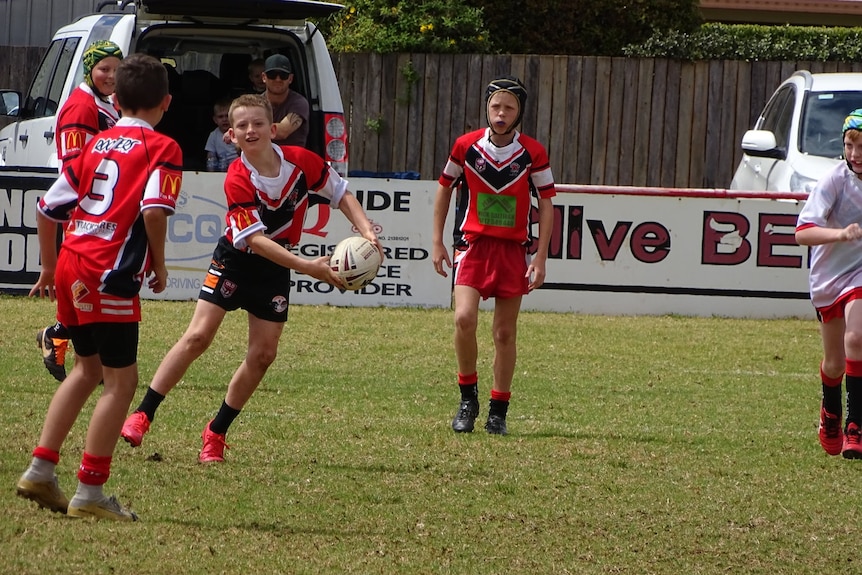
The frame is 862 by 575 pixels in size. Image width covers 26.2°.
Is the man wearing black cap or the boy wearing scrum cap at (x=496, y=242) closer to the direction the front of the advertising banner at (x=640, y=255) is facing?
the boy wearing scrum cap

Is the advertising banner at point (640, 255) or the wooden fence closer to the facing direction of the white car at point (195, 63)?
the wooden fence

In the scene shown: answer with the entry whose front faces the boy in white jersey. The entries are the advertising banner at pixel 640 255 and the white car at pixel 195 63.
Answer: the advertising banner

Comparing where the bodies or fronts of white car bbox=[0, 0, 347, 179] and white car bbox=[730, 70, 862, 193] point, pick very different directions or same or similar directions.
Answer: very different directions

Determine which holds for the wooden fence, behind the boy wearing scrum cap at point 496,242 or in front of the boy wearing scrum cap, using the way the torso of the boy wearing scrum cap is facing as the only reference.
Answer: behind

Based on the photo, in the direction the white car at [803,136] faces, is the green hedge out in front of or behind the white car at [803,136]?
behind

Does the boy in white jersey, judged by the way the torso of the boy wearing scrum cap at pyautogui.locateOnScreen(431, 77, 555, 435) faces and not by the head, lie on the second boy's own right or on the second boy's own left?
on the second boy's own left

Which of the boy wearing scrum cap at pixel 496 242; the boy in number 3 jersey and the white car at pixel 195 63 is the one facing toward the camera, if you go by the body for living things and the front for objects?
the boy wearing scrum cap

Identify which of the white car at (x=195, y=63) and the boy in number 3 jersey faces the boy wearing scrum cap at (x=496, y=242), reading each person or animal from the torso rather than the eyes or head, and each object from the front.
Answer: the boy in number 3 jersey

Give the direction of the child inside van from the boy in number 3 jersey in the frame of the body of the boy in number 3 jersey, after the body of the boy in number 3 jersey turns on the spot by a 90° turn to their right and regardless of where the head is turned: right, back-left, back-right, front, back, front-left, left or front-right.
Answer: back-left
